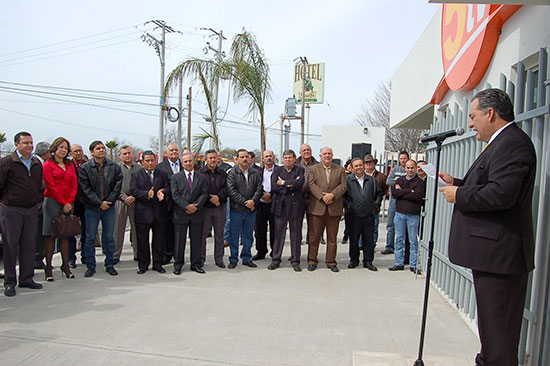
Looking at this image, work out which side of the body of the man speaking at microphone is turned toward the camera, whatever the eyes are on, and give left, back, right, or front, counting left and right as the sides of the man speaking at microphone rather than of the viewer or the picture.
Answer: left

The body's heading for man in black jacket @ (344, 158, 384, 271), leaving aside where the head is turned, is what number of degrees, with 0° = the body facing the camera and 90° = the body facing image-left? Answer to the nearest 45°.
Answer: approximately 0°

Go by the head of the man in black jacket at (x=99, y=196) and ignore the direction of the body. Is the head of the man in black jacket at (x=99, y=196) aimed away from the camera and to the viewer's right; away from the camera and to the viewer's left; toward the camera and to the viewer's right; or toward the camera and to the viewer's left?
toward the camera and to the viewer's right

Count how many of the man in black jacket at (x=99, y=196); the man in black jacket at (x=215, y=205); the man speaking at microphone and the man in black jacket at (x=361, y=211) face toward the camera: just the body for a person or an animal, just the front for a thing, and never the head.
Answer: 3

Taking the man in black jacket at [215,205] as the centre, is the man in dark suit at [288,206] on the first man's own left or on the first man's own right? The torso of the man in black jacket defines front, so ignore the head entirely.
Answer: on the first man's own left

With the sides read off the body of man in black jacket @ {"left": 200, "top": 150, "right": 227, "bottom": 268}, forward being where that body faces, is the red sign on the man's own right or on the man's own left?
on the man's own left

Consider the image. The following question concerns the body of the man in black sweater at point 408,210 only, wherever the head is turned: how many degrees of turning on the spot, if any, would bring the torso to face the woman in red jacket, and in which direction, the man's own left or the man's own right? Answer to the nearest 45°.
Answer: approximately 45° to the man's own right

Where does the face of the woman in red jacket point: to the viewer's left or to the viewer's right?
to the viewer's right

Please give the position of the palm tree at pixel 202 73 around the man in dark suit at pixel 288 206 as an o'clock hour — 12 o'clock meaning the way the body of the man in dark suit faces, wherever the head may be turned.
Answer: The palm tree is roughly at 5 o'clock from the man in dark suit.

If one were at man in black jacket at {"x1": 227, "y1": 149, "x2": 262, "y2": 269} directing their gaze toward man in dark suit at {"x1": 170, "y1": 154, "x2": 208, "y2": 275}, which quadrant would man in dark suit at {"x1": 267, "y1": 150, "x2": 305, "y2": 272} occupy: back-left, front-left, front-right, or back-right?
back-left

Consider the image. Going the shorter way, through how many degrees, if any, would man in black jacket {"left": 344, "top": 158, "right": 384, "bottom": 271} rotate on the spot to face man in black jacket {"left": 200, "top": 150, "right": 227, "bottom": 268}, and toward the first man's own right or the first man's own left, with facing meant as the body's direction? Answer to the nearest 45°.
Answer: approximately 90° to the first man's own right

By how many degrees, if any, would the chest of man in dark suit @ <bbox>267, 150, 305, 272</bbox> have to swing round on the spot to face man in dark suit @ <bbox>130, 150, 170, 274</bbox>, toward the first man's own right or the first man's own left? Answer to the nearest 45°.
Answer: approximately 90° to the first man's own right

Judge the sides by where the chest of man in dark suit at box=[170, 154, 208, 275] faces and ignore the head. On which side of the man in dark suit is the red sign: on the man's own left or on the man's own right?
on the man's own left
